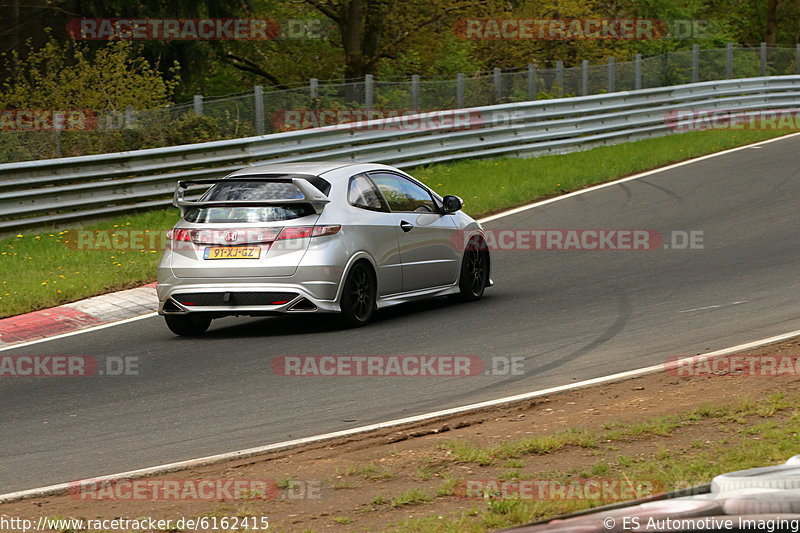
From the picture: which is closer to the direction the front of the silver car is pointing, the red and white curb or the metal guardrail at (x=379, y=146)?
the metal guardrail

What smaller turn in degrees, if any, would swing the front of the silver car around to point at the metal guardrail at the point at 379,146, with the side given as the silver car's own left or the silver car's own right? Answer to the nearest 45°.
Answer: approximately 45° to the silver car's own left

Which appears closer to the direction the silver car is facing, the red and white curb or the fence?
the fence

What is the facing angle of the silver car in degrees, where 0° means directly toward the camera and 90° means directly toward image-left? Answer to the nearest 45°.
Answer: approximately 225°

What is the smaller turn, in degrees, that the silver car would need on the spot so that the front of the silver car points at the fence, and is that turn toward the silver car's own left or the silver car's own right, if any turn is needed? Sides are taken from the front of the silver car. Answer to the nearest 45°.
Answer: approximately 45° to the silver car's own left

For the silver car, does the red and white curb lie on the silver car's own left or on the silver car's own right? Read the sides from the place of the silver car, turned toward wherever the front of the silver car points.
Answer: on the silver car's own left
